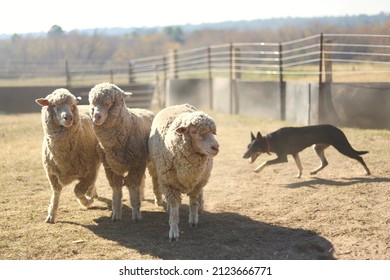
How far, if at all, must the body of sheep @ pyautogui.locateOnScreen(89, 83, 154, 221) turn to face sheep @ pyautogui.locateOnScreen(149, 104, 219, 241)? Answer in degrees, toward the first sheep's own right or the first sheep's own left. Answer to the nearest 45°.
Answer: approximately 90° to the first sheep's own left

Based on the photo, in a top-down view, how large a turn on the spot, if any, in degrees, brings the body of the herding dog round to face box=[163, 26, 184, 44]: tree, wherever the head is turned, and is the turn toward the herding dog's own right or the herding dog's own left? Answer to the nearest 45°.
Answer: approximately 90° to the herding dog's own right

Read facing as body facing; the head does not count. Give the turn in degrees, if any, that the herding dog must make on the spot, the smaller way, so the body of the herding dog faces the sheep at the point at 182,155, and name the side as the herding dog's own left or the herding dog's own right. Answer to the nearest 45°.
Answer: approximately 90° to the herding dog's own left

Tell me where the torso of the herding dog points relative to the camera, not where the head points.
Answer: to the viewer's left

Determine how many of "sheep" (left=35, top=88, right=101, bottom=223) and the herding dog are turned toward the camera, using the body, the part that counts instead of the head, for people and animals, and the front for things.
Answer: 1

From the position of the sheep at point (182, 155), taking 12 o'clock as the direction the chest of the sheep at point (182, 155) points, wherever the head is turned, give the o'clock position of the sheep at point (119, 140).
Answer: the sheep at point (119, 140) is roughly at 4 o'clock from the sheep at point (182, 155).

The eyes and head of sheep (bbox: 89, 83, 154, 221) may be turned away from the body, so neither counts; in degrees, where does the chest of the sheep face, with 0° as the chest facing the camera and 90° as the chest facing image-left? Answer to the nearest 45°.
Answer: approximately 45°

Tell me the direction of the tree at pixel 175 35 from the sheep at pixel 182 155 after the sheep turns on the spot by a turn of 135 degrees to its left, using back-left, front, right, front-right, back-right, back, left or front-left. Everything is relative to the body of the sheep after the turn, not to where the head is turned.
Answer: front

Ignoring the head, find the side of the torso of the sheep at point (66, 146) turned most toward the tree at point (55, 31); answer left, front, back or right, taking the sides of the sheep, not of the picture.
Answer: back

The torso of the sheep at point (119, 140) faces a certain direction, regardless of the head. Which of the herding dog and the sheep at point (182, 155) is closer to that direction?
the sheep

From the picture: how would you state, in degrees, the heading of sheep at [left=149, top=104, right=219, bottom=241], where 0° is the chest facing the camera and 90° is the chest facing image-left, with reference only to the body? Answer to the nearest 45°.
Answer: approximately 315°

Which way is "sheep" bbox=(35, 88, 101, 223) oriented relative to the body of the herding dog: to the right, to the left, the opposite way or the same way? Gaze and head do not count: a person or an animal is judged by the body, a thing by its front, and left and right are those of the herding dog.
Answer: to the left

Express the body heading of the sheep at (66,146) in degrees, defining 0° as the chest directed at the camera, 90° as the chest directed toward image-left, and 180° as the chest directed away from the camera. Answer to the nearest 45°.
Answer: approximately 0°

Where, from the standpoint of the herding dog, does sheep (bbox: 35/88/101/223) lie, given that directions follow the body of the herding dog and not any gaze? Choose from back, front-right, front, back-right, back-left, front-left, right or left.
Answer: front-left

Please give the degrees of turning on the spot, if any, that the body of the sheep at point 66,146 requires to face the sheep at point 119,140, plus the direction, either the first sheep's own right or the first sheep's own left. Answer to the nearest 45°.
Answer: approximately 90° to the first sheep's own left
